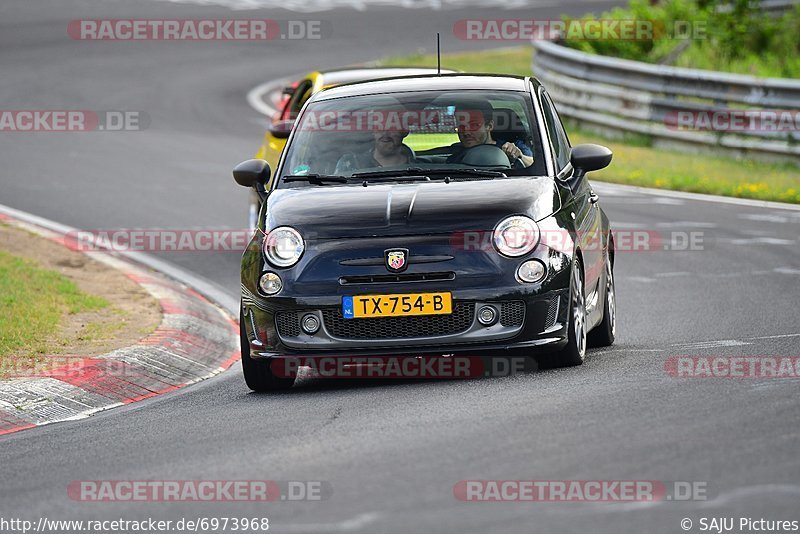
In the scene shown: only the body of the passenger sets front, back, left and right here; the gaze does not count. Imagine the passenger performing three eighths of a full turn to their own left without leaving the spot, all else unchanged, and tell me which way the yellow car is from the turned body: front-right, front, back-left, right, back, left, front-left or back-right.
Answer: front-left

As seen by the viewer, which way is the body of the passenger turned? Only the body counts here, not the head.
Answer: toward the camera

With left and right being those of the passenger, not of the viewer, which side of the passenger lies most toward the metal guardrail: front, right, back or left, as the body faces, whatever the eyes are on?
back

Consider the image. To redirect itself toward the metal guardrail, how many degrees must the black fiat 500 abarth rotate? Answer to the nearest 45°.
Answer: approximately 180°

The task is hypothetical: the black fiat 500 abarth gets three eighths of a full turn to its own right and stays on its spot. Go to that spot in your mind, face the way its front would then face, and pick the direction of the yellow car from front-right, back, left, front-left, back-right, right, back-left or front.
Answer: front-right

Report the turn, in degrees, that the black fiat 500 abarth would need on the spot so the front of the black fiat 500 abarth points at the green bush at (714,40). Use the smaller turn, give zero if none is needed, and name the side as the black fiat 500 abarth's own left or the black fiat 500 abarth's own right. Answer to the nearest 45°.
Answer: approximately 180°

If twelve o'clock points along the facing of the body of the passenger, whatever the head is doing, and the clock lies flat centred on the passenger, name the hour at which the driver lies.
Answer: The driver is roughly at 9 o'clock from the passenger.

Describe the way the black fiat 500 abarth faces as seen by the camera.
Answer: facing the viewer
